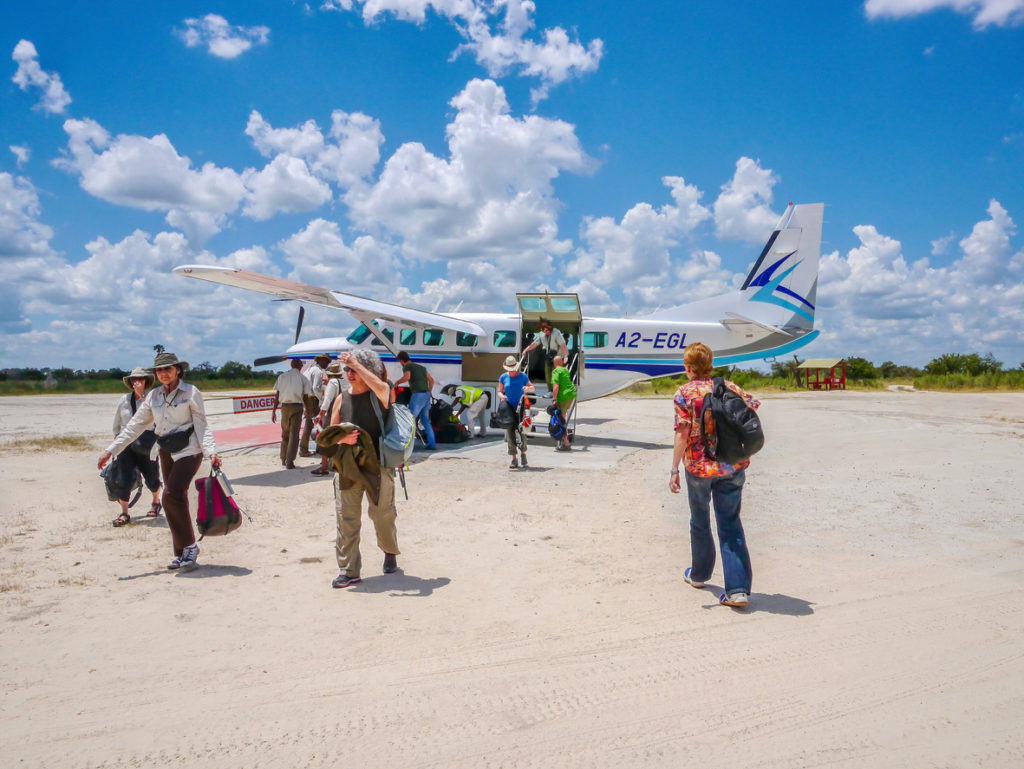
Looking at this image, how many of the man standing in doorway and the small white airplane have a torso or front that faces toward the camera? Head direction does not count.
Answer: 1

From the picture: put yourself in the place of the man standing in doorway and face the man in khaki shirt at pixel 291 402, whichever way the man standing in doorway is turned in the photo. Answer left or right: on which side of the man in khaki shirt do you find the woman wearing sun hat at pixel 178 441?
left

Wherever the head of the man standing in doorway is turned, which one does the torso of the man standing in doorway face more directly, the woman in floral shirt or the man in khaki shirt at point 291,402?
the woman in floral shirt

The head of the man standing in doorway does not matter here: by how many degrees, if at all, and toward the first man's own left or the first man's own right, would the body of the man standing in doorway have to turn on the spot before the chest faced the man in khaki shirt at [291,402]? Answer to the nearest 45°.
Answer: approximately 45° to the first man's own right

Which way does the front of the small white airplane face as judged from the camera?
facing away from the viewer and to the left of the viewer

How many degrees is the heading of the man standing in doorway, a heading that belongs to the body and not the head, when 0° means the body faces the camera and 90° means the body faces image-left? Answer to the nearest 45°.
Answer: approximately 0°

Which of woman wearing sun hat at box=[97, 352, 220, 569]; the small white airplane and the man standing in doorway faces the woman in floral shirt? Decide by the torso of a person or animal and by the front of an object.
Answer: the man standing in doorway

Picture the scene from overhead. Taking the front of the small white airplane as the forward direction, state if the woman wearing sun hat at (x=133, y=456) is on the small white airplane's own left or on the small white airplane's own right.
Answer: on the small white airplane's own left

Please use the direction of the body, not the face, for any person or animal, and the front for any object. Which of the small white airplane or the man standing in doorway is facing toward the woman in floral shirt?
the man standing in doorway

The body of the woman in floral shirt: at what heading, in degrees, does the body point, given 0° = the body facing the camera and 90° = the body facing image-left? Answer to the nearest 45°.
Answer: approximately 135°

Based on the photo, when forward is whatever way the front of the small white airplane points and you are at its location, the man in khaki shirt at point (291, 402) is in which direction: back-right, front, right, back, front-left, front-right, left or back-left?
left

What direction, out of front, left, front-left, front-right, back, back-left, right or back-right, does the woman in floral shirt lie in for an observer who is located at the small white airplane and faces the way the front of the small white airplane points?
back-left

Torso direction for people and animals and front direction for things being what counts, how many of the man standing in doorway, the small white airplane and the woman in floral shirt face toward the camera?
1

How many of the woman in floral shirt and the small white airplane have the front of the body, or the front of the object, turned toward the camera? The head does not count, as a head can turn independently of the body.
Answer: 0

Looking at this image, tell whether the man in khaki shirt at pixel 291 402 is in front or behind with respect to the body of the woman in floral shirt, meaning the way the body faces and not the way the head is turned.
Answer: in front

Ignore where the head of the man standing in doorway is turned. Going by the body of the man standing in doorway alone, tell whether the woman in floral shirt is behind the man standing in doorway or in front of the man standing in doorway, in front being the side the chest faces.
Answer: in front
